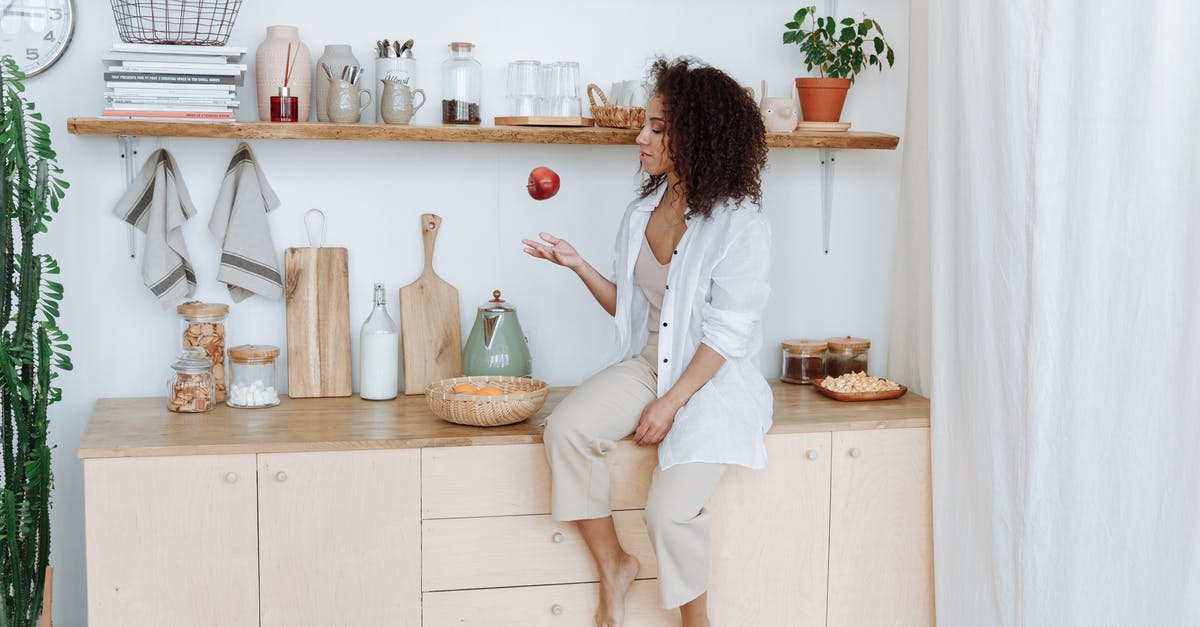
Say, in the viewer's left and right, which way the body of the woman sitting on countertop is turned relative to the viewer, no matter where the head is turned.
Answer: facing the viewer and to the left of the viewer

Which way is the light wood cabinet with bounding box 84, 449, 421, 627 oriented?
toward the camera

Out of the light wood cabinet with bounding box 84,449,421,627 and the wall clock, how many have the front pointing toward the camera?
2

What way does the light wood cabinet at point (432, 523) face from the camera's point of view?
toward the camera

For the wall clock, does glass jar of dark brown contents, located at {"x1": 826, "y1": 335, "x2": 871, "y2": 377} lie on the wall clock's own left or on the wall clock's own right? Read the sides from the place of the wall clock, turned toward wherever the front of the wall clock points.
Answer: on the wall clock's own left

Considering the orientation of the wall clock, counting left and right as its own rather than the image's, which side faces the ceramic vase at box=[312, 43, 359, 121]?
left

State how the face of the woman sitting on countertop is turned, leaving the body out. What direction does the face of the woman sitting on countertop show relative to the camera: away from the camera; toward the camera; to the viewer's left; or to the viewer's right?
to the viewer's left

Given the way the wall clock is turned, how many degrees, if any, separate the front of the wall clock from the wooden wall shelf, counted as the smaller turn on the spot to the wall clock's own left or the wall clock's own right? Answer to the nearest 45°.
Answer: approximately 45° to the wall clock's own left

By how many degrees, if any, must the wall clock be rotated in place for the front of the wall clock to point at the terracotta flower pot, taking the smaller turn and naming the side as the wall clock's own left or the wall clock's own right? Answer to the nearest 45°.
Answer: approximately 90° to the wall clock's own left

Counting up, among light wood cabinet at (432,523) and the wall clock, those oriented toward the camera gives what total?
2

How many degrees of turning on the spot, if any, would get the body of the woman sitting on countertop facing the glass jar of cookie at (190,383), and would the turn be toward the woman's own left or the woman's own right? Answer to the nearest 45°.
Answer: approximately 45° to the woman's own right
